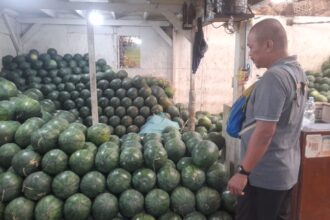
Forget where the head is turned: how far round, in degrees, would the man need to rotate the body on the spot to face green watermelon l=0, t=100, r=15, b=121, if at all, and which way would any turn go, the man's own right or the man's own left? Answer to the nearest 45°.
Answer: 0° — they already face it

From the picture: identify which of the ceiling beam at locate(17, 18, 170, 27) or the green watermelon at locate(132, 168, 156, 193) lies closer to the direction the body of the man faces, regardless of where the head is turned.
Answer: the green watermelon

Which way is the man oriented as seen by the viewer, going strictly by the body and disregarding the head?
to the viewer's left

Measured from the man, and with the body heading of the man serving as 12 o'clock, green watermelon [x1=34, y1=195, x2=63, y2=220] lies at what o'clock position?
The green watermelon is roughly at 12 o'clock from the man.

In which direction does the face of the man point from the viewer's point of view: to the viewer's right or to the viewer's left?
to the viewer's left

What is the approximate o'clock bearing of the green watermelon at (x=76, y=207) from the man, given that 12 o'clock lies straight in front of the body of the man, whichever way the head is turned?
The green watermelon is roughly at 12 o'clock from the man.

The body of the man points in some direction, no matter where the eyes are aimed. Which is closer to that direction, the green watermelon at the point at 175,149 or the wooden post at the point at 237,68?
the green watermelon

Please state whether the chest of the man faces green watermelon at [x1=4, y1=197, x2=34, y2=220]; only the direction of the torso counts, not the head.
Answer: yes

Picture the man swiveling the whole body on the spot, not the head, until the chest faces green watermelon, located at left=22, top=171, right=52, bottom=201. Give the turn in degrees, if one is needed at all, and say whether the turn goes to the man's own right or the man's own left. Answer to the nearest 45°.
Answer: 0° — they already face it

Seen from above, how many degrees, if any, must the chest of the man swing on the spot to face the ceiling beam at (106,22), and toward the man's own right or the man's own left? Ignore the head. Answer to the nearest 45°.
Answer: approximately 45° to the man's own right
